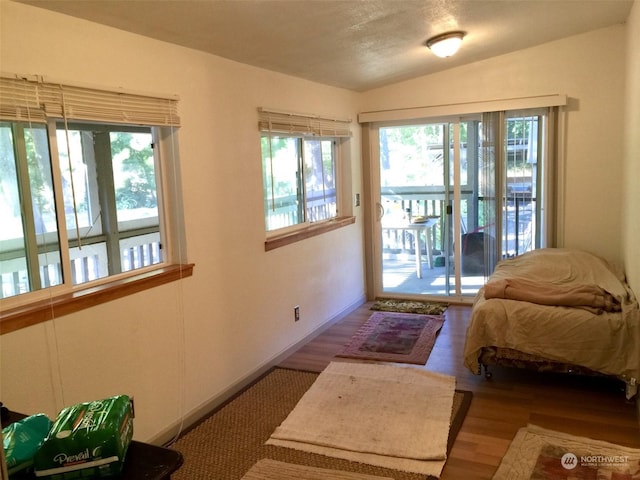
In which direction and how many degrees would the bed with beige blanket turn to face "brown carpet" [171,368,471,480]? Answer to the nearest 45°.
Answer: approximately 45° to its right

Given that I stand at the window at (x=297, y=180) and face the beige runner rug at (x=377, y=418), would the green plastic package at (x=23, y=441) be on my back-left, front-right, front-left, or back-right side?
front-right

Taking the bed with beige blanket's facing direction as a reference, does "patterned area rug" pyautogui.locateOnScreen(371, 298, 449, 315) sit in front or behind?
behind

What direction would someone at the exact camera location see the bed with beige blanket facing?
facing the viewer

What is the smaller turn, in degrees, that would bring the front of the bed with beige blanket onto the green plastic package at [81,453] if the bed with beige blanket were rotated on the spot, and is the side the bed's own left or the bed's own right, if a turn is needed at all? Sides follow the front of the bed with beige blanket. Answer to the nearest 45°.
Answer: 0° — it already faces it

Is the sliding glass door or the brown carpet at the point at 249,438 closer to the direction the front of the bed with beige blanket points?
the brown carpet

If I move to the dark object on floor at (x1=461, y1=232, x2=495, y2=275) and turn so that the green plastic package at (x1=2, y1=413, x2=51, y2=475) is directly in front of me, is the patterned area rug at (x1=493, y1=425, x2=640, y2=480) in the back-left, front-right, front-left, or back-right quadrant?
front-left

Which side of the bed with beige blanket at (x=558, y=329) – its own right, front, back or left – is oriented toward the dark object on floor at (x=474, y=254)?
back

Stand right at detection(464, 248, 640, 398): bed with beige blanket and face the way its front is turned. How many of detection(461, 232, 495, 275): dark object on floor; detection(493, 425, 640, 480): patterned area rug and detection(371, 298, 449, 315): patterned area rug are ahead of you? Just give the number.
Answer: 1

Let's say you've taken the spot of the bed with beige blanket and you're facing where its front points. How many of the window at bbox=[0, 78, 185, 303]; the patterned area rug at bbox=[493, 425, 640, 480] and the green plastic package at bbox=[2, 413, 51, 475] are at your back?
0

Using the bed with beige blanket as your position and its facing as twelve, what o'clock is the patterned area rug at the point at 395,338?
The patterned area rug is roughly at 4 o'clock from the bed with beige blanket.

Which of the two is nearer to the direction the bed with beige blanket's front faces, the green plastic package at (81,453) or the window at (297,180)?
the green plastic package

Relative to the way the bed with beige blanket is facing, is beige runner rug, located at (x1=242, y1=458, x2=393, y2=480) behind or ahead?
ahead

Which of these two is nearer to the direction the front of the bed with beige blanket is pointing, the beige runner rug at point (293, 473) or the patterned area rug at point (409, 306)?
the beige runner rug

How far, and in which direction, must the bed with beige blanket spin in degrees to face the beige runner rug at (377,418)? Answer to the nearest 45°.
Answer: approximately 45° to its right

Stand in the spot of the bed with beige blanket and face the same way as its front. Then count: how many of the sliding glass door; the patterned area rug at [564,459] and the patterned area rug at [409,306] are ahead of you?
1

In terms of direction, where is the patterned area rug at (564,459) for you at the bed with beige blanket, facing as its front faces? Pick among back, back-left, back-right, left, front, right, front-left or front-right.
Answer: front
